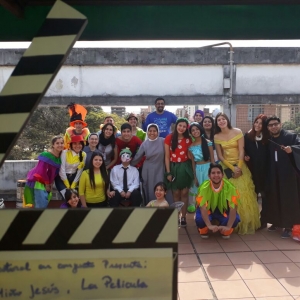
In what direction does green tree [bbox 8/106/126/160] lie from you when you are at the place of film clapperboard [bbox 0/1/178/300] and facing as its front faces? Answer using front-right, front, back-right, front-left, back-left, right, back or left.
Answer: back

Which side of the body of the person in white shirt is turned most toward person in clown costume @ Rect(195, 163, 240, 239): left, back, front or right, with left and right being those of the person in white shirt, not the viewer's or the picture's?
left

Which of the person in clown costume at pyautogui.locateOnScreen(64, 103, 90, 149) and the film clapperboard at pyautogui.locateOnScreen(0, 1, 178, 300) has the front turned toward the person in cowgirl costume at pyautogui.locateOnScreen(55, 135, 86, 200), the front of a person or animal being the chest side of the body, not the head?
the person in clown costume at pyautogui.locateOnScreen(64, 103, 90, 149)

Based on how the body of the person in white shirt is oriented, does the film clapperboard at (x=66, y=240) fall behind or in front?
in front

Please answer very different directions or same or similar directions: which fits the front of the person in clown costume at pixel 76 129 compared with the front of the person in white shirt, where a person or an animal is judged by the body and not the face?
same or similar directions

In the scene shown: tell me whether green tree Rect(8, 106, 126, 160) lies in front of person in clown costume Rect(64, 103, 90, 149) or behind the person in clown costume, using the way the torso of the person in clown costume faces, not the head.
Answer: behind

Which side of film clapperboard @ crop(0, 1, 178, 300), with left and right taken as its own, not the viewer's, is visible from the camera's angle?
front

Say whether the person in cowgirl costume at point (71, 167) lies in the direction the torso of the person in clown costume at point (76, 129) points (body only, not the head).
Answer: yes

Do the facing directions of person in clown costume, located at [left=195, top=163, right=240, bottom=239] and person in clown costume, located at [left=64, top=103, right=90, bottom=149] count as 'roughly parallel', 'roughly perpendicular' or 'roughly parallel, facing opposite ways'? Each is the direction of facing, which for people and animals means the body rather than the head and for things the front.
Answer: roughly parallel

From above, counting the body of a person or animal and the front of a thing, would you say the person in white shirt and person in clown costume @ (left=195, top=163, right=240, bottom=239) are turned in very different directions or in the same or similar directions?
same or similar directions

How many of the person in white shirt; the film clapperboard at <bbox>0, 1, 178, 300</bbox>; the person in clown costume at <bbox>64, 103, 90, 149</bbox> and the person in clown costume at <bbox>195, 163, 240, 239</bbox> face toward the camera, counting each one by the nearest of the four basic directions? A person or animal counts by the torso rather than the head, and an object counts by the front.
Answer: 4

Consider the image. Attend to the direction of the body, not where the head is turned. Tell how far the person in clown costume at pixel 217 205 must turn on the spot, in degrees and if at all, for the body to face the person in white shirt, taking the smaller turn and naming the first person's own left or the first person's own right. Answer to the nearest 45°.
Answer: approximately 90° to the first person's own right

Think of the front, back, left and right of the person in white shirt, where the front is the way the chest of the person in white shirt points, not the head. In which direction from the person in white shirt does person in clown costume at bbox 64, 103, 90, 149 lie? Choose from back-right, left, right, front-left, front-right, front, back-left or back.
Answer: back-right

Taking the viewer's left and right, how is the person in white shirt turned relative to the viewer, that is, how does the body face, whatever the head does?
facing the viewer

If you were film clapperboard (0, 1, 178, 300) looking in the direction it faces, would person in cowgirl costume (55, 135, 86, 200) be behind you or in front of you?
behind
